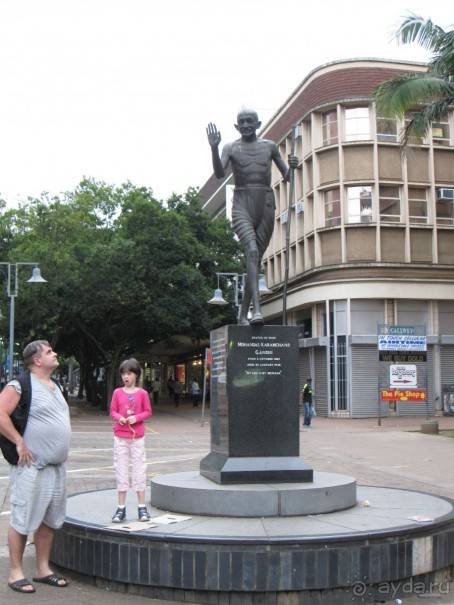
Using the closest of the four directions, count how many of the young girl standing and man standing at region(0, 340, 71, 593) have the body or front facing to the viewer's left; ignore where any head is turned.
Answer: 0

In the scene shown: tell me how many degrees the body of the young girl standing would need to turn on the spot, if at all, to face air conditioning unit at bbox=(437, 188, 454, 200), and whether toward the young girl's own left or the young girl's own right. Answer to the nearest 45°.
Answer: approximately 135° to the young girl's own left

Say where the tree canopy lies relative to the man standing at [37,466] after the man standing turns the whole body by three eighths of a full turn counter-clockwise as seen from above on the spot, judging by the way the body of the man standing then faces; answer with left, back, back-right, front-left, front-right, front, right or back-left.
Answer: front

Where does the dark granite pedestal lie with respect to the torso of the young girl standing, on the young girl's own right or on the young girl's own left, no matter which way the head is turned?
on the young girl's own left

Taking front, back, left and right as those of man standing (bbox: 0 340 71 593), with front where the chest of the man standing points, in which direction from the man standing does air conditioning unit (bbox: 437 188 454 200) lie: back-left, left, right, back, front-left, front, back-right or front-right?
left

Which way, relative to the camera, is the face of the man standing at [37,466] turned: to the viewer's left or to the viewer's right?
to the viewer's right

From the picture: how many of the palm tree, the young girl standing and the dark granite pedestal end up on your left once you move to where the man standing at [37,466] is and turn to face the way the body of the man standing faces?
3

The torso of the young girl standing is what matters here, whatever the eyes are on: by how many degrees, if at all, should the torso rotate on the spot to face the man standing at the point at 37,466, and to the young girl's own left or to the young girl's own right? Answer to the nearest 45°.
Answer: approximately 45° to the young girl's own right

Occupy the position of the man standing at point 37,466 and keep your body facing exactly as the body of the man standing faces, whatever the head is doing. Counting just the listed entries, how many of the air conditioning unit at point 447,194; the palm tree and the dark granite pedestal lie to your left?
3

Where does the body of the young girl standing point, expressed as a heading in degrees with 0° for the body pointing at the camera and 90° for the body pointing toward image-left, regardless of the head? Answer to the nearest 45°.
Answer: approximately 0°

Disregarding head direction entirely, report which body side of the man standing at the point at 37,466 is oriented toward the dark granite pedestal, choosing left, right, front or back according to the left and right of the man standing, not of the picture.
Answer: left

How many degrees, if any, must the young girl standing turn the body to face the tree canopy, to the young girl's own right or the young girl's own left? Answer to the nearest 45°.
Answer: approximately 180°

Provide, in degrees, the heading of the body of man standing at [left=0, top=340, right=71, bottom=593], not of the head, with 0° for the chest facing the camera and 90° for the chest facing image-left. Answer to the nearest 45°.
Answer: approximately 315°

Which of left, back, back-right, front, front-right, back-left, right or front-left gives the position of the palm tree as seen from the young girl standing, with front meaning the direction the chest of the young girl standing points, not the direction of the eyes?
back-left
